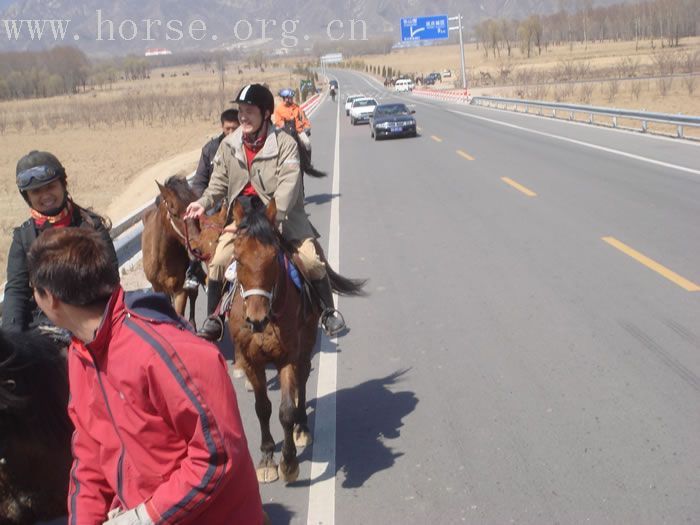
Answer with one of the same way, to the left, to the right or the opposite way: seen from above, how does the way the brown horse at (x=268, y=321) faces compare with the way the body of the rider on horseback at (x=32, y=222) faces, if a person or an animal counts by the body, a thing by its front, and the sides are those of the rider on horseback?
the same way

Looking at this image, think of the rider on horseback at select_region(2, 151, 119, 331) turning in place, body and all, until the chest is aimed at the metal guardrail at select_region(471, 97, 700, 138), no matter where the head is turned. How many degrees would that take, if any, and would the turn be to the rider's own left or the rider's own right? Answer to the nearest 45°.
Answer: approximately 135° to the rider's own left

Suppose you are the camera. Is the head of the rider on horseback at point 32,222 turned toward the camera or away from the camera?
toward the camera

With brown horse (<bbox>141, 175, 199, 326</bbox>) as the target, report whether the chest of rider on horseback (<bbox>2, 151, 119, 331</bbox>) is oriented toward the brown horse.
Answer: no

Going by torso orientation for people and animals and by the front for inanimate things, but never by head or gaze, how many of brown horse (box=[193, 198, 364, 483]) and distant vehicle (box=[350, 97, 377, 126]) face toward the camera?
2

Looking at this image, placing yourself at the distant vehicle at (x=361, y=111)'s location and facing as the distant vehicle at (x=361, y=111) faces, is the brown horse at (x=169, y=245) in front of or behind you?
in front

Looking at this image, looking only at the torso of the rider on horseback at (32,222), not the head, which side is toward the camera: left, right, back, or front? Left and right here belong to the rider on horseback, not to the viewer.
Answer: front

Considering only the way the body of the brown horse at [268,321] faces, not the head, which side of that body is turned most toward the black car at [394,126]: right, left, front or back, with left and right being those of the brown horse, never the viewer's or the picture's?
back

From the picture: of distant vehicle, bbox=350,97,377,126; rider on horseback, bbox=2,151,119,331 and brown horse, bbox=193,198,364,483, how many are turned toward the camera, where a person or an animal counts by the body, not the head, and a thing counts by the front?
3

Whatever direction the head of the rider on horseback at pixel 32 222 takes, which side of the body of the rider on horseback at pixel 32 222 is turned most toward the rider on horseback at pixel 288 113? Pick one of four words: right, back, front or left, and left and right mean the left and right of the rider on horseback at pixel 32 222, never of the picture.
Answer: back

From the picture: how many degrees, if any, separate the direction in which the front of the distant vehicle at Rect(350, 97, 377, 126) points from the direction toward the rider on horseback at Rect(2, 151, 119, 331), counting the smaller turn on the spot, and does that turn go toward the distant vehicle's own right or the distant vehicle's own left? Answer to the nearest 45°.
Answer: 0° — it already faces them

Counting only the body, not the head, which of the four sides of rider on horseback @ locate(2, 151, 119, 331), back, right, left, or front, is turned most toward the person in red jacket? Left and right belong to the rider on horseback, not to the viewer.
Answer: front

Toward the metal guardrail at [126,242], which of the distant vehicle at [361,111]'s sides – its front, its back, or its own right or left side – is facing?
front

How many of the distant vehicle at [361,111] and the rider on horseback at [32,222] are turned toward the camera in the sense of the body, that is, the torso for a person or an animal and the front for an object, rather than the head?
2
